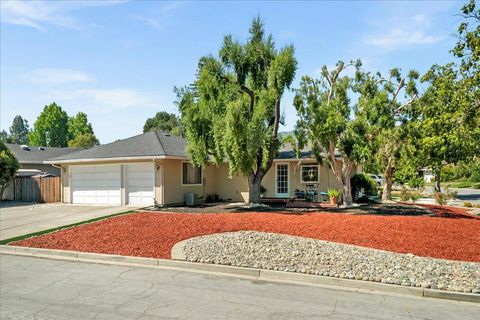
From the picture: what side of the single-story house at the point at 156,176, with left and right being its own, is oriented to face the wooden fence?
right

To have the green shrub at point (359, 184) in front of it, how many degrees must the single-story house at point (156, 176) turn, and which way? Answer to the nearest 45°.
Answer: approximately 135° to its left

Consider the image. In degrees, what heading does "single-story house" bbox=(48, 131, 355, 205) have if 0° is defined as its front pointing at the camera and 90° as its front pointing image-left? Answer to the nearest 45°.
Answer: approximately 45°

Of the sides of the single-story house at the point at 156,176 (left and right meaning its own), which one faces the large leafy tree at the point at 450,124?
left

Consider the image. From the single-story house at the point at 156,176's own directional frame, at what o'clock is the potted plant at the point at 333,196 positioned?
The potted plant is roughly at 10 o'clock from the single-story house.

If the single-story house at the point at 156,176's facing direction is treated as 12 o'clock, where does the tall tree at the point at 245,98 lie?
The tall tree is roughly at 9 o'clock from the single-story house.

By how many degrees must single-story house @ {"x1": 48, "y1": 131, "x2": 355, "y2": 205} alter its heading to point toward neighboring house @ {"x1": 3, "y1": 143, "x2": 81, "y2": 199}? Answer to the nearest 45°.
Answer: approximately 90° to its right
